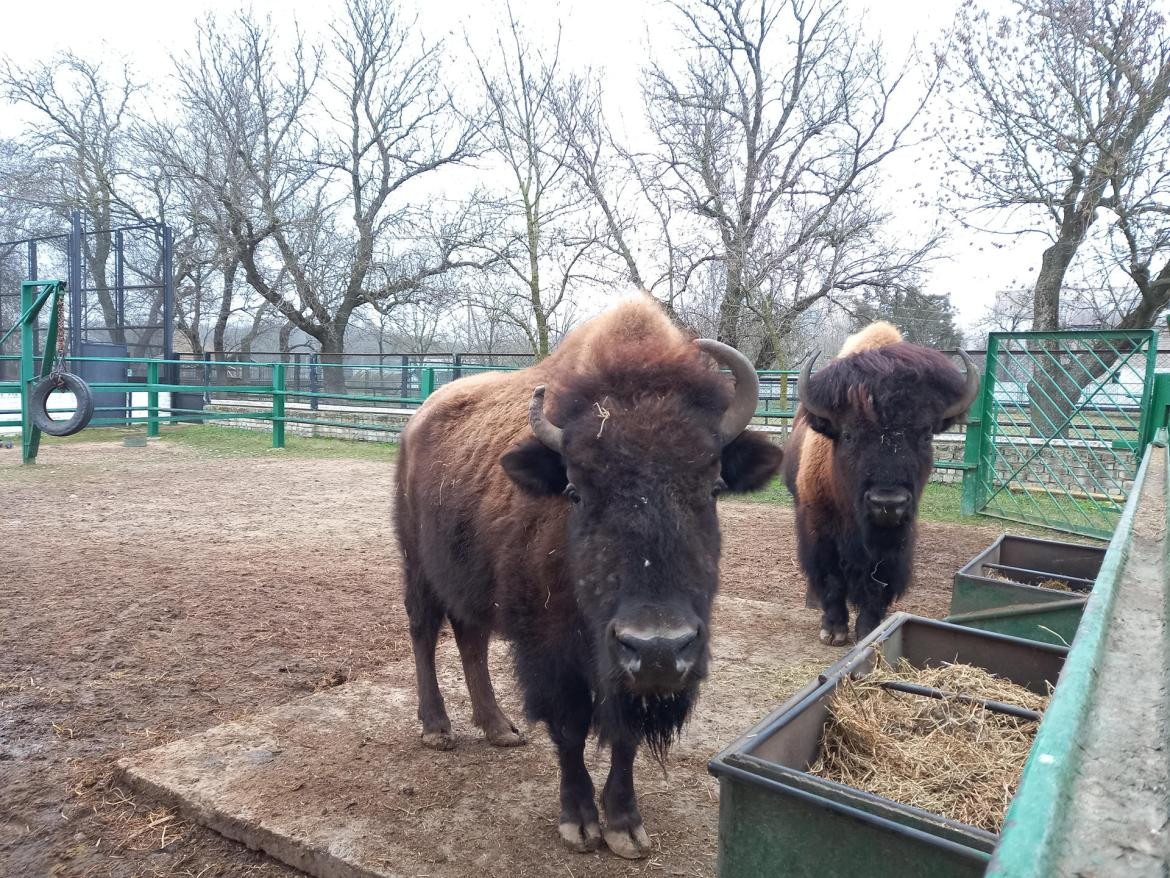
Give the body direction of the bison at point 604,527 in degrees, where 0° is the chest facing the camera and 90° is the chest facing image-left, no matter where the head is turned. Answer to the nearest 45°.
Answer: approximately 315°

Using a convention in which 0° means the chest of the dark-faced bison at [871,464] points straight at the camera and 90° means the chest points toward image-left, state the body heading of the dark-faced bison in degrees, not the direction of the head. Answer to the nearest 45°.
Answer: approximately 0°

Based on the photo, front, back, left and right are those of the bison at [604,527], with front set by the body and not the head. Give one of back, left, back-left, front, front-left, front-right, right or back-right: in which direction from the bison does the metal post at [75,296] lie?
back

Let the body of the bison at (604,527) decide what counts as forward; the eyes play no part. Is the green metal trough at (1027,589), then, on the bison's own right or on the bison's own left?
on the bison's own left

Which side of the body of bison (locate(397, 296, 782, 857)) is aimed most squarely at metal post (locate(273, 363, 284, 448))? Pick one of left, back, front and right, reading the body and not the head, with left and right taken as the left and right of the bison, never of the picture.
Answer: back

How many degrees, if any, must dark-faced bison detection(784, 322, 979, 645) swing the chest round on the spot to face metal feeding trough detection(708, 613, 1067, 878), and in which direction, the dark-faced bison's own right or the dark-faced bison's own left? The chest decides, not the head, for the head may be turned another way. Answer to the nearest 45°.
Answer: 0° — it already faces it

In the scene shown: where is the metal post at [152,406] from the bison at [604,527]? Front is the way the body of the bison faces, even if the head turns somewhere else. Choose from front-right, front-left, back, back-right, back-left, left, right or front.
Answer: back

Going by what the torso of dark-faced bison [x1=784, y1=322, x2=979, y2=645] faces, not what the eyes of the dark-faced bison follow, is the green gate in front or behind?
behind

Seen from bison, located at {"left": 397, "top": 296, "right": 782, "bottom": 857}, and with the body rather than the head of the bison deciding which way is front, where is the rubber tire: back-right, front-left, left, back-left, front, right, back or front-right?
back
